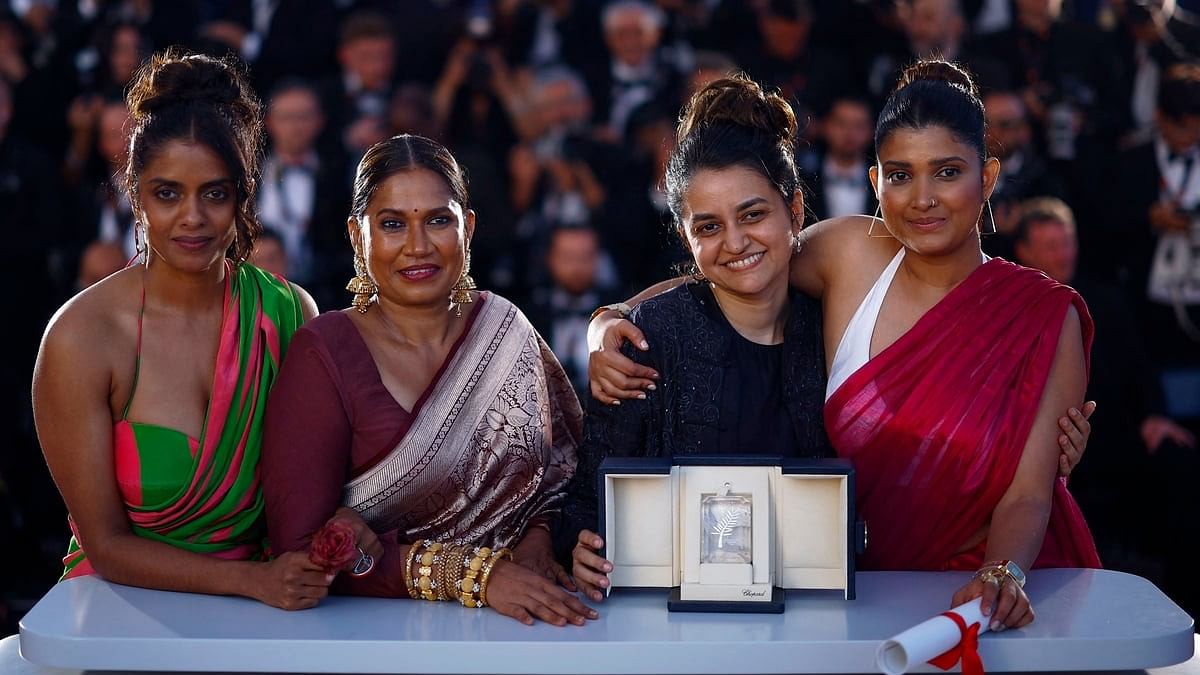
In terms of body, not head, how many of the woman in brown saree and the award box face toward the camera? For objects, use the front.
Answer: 2

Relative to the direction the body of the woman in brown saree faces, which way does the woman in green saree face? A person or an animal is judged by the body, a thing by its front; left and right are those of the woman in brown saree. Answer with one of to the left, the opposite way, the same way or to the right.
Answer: the same way

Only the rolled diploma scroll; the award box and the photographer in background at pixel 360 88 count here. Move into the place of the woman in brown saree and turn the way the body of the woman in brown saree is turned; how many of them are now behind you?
1

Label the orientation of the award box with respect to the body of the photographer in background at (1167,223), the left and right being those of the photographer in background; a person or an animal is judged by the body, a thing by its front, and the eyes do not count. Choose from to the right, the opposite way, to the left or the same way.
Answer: the same way

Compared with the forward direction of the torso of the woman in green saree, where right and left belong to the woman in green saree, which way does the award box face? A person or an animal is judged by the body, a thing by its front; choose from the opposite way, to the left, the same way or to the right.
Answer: the same way

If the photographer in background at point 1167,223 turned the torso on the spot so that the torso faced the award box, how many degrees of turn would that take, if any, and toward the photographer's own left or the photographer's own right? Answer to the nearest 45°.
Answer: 0° — they already face it

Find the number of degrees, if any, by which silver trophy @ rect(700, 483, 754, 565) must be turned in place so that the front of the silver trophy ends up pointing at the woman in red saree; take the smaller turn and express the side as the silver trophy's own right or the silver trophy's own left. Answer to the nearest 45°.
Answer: approximately 135° to the silver trophy's own left

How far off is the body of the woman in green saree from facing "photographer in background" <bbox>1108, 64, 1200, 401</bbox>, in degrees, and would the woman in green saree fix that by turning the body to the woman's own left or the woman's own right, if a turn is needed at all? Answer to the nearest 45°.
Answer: approximately 135° to the woman's own left

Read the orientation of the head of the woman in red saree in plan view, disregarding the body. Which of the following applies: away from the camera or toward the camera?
toward the camera

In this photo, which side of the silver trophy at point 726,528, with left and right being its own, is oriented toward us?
front

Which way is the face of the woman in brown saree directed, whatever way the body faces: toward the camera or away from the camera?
toward the camera

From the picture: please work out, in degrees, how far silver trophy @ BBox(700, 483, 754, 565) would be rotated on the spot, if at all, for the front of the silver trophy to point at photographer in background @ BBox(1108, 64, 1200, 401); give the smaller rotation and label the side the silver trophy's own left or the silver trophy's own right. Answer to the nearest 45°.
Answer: approximately 135° to the silver trophy's own left

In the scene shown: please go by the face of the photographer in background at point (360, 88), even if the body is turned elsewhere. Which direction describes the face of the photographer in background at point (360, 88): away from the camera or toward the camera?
toward the camera

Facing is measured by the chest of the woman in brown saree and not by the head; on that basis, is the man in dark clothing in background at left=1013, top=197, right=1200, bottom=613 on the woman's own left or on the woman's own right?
on the woman's own left

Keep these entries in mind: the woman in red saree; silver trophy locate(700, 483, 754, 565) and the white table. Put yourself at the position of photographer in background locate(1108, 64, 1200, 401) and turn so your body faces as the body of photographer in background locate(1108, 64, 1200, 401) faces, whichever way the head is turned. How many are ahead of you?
3

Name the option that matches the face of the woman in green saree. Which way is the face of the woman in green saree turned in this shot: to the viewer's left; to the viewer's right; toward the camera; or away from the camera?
toward the camera

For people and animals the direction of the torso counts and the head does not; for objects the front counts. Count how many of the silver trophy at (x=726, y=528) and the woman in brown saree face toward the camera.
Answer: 2

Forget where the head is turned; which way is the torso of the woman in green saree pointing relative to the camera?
toward the camera
